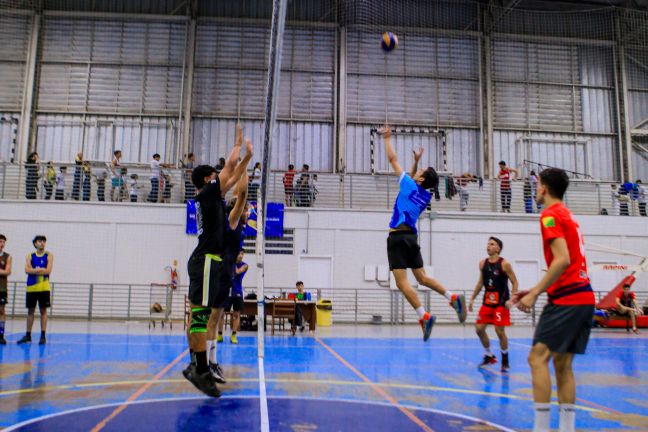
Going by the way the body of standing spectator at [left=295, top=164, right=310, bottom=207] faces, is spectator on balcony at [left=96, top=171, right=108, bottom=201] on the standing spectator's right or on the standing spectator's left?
on the standing spectator's right

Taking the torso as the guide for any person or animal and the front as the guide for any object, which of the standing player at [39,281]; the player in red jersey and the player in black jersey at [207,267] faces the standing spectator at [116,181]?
the player in red jersey

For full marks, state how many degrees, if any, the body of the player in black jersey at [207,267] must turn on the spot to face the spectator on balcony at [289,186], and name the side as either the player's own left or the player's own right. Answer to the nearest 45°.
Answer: approximately 90° to the player's own left

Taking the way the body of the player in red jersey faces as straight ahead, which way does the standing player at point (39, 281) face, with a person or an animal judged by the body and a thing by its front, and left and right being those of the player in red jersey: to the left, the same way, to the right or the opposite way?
the opposite way

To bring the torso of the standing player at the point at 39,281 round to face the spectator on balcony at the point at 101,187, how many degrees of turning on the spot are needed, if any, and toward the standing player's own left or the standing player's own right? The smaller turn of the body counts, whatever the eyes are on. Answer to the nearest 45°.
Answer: approximately 180°

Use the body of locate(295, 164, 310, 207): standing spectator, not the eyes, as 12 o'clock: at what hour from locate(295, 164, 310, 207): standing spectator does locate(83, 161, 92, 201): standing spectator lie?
locate(83, 161, 92, 201): standing spectator is roughly at 3 o'clock from locate(295, 164, 310, 207): standing spectator.

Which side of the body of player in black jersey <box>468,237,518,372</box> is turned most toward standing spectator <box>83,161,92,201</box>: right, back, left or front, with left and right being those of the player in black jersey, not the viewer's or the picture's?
right

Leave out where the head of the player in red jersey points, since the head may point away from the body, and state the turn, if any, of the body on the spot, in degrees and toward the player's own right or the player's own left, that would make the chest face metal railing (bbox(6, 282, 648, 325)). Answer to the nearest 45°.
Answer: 0° — they already face it

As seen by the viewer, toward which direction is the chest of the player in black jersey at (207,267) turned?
to the viewer's right

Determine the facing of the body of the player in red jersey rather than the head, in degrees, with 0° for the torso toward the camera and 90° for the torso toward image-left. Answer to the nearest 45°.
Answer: approximately 135°

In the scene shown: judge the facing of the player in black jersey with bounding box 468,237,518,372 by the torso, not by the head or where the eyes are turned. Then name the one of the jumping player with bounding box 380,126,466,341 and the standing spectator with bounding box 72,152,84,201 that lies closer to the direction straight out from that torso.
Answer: the jumping player

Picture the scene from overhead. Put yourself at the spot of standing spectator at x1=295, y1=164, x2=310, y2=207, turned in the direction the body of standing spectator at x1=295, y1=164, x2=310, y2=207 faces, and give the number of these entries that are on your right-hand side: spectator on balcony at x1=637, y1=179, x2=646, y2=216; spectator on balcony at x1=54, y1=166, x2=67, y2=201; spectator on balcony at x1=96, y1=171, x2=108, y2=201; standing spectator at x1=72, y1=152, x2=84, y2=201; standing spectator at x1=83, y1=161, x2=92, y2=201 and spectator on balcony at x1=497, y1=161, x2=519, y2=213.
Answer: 4

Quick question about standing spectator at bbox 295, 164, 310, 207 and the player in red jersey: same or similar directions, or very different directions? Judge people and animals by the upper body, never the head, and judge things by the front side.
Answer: very different directions

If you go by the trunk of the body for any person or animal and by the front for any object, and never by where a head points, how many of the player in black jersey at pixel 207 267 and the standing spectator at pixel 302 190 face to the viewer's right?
1
